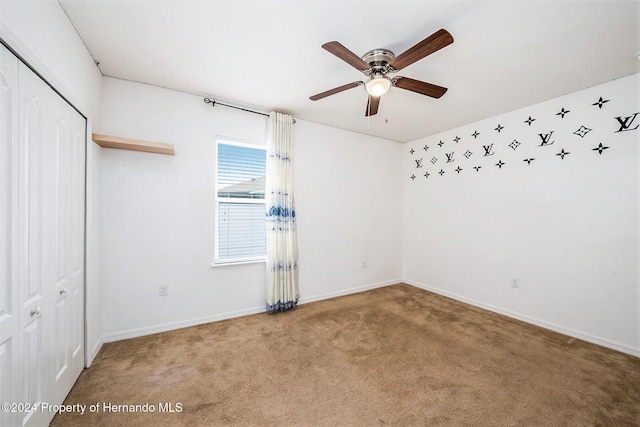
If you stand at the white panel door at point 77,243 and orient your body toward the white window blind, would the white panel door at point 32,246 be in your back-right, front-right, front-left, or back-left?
back-right

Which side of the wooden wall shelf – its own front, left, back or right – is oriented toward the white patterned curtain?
left

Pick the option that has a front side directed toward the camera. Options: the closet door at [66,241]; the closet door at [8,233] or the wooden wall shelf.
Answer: the wooden wall shelf

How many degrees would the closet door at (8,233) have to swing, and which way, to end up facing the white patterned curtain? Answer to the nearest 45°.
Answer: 0° — it already faces it

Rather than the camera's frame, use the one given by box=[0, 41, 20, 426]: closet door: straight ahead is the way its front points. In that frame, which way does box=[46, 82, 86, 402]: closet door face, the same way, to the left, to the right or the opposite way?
the same way

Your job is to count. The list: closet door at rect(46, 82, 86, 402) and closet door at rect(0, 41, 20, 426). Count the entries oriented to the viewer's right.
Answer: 2

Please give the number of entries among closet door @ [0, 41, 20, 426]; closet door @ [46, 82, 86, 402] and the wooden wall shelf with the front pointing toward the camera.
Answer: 1

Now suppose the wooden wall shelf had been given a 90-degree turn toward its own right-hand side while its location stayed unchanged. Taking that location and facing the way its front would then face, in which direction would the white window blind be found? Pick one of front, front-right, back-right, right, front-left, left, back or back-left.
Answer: back

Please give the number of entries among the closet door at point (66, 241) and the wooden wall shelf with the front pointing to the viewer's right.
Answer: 1

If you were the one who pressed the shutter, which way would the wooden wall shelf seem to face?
facing the viewer

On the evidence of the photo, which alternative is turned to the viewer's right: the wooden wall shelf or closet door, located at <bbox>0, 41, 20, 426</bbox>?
the closet door

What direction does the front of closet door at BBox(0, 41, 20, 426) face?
to the viewer's right

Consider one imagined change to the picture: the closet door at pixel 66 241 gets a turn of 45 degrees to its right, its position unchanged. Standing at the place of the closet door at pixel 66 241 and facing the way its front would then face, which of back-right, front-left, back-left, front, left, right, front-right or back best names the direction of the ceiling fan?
front

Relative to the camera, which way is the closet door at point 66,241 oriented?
to the viewer's right

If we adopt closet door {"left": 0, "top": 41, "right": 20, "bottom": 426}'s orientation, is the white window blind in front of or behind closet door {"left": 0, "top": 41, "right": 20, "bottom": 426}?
in front

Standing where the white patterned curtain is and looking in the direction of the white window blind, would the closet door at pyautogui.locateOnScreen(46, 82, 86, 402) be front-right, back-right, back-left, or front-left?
front-left

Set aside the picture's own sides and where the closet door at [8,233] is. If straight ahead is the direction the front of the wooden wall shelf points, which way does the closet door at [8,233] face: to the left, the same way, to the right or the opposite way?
to the left

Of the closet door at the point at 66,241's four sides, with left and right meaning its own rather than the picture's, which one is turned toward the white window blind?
front
